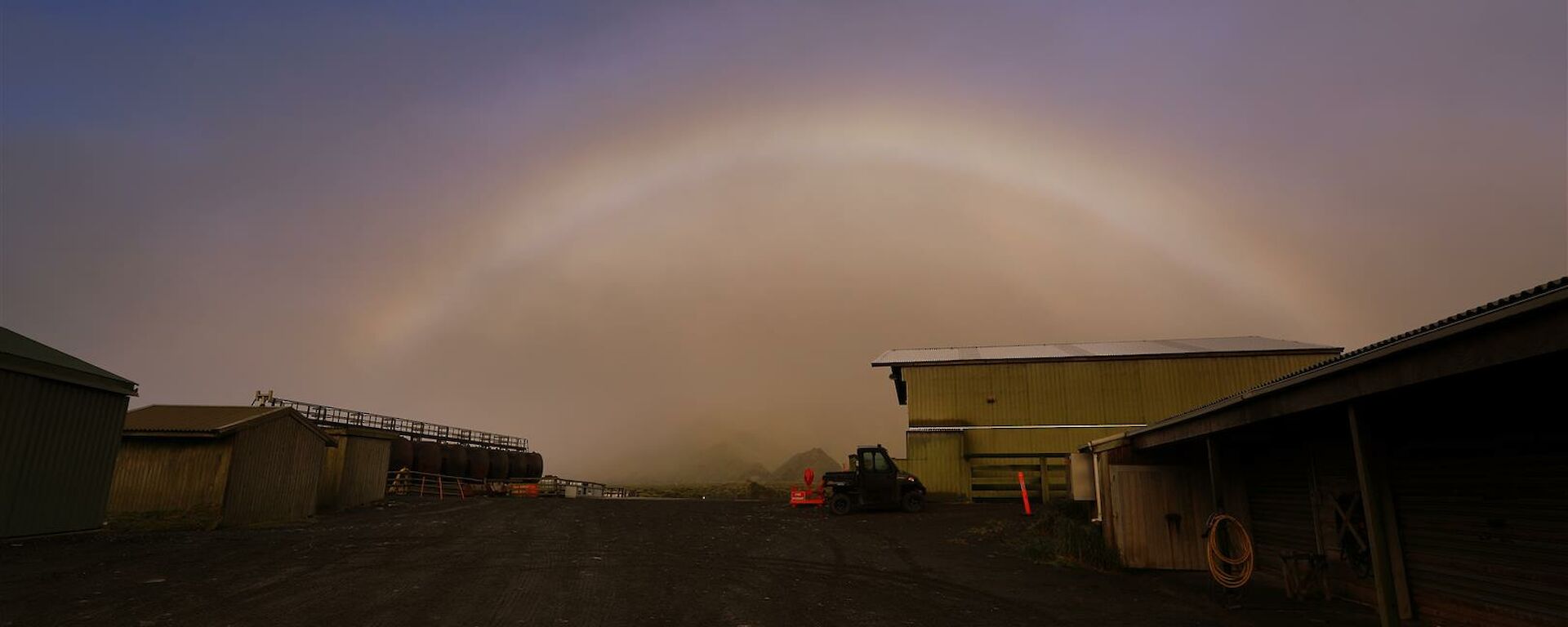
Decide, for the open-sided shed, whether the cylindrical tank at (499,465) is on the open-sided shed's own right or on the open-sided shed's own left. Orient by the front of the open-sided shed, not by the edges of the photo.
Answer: on the open-sided shed's own right

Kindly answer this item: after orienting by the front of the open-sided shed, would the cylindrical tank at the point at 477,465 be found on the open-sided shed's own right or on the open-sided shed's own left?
on the open-sided shed's own right

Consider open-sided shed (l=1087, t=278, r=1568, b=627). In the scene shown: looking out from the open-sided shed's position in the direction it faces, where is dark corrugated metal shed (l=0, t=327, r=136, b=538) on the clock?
The dark corrugated metal shed is roughly at 1 o'clock from the open-sided shed.

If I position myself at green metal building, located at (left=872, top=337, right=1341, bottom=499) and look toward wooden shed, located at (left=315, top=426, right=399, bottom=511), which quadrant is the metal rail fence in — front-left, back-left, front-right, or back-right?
front-right

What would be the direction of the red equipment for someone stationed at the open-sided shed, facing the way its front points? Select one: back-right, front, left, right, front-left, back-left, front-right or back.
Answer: right

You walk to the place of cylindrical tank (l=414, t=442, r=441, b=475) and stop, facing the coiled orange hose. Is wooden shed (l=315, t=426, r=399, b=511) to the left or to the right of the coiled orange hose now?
right

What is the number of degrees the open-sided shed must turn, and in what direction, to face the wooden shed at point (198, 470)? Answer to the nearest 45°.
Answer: approximately 45° to its right

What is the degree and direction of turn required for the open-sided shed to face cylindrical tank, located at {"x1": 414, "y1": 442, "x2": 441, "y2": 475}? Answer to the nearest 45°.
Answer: approximately 45° to its right

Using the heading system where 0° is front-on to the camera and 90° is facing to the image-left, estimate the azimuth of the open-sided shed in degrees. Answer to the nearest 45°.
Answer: approximately 45°

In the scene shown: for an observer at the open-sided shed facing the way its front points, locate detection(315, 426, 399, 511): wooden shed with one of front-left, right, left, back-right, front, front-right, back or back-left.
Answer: front-right

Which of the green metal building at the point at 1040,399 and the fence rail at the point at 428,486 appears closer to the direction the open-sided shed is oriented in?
the fence rail

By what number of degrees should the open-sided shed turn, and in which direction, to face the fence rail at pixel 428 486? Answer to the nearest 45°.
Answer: approximately 45° to its right

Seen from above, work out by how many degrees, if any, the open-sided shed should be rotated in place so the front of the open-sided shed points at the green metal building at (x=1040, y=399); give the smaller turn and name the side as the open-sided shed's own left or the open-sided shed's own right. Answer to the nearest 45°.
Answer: approximately 90° to the open-sided shed's own right
